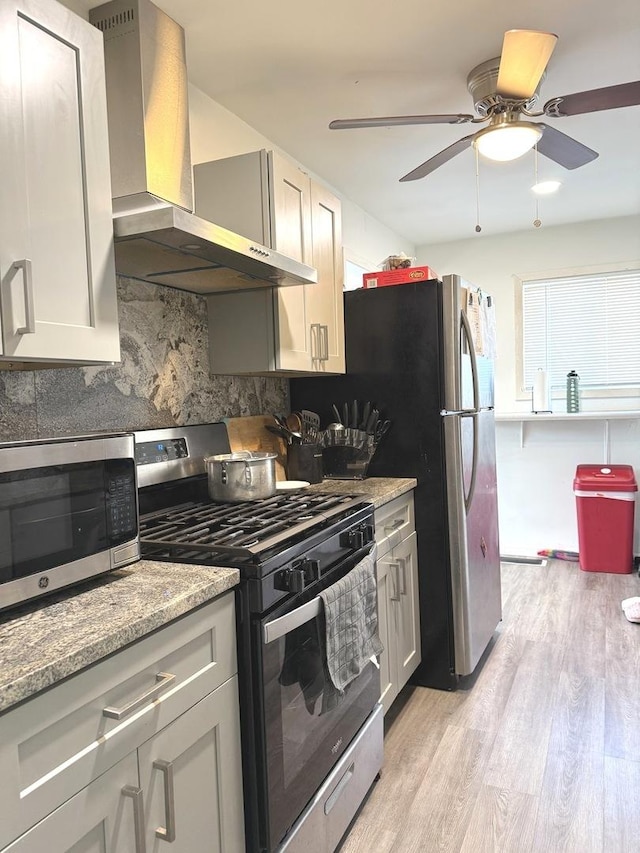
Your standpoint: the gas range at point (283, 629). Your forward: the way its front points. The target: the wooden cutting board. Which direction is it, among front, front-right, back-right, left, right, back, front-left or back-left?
back-left

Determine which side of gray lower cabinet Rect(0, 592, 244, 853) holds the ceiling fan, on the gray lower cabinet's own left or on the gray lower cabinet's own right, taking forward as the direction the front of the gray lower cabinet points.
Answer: on the gray lower cabinet's own left

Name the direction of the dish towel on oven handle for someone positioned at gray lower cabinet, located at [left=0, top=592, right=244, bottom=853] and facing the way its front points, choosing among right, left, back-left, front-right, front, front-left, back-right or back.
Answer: left

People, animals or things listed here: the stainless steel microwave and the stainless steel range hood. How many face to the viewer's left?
0

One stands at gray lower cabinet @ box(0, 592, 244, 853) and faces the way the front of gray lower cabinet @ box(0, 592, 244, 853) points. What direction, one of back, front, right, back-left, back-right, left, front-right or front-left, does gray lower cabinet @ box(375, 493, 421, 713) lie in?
left

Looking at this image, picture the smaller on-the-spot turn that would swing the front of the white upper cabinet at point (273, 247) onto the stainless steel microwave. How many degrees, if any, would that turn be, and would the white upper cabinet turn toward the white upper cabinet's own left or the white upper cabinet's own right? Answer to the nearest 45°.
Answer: approximately 45° to the white upper cabinet's own right

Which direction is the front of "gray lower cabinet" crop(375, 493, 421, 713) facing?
to the viewer's right

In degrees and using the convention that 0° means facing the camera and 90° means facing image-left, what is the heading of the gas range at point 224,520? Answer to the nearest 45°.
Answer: approximately 315°

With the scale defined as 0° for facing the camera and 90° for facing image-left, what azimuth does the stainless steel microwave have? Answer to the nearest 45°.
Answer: approximately 315°

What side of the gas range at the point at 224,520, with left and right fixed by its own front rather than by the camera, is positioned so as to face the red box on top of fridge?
left

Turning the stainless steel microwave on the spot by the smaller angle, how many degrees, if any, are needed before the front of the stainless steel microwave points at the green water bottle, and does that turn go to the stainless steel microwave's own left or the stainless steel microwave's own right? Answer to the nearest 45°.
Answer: approximately 90° to the stainless steel microwave's own left
